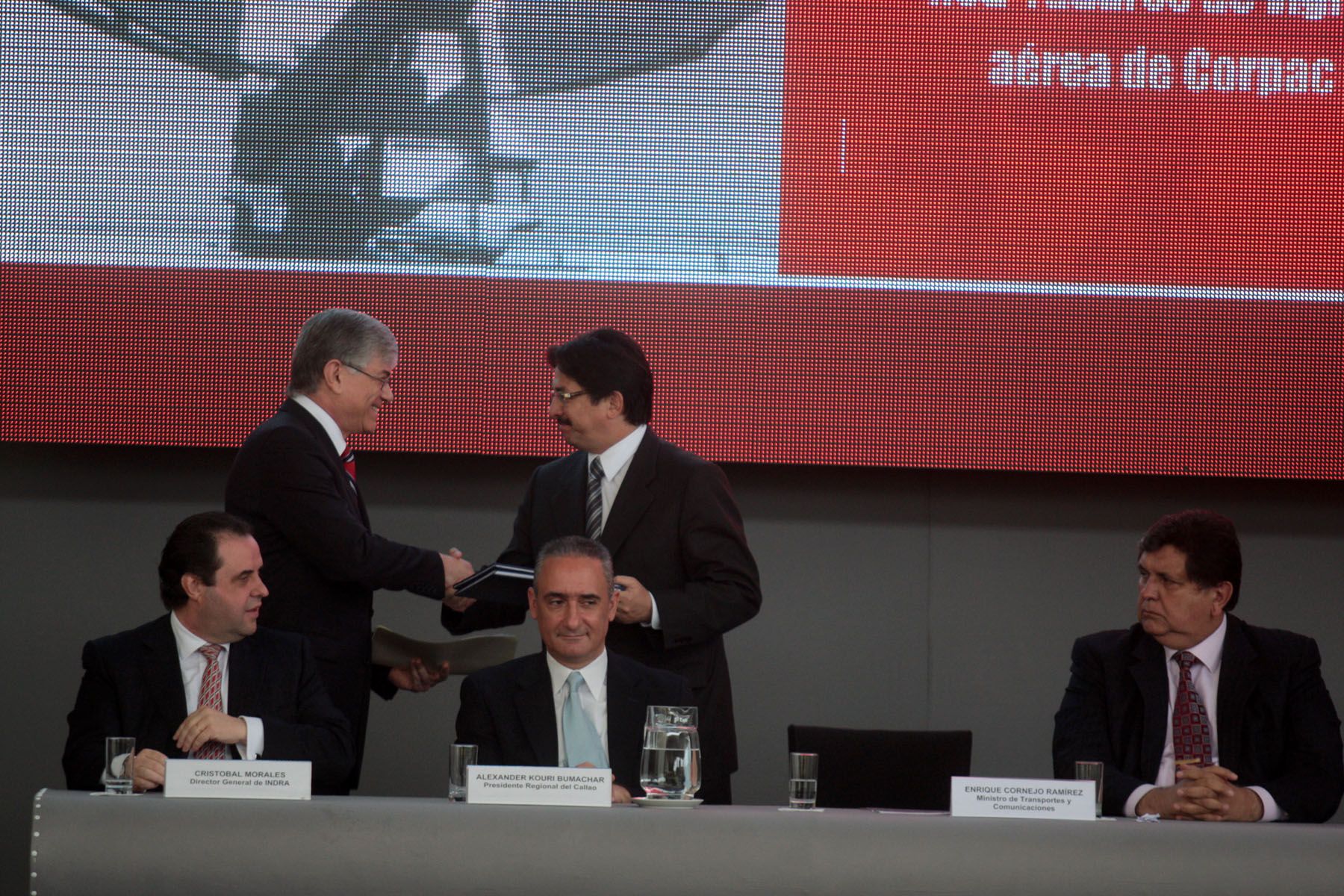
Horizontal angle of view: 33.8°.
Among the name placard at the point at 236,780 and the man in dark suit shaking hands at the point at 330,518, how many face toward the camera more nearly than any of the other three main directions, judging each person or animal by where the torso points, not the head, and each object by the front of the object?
1

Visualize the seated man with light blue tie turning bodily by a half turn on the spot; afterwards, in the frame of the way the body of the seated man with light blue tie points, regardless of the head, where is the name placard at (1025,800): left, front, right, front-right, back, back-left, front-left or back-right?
back-right

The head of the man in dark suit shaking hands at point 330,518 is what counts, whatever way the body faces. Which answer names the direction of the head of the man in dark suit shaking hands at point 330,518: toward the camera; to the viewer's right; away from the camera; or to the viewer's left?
to the viewer's right

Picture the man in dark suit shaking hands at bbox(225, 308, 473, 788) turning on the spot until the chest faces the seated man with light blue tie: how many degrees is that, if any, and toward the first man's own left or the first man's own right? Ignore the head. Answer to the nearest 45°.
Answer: approximately 45° to the first man's own right

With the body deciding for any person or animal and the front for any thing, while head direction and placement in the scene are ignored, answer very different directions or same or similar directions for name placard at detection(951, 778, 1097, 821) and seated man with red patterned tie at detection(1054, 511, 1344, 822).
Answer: same or similar directions

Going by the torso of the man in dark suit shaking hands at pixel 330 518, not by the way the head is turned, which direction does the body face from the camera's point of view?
to the viewer's right

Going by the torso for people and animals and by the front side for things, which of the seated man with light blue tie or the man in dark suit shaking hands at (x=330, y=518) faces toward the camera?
the seated man with light blue tie

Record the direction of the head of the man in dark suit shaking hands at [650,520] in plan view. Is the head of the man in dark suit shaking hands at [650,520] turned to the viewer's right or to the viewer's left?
to the viewer's left

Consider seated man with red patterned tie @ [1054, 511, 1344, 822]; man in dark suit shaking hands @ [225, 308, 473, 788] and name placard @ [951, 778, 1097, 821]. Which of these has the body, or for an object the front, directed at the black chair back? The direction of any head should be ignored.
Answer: the man in dark suit shaking hands

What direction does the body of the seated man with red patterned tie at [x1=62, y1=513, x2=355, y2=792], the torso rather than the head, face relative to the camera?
toward the camera

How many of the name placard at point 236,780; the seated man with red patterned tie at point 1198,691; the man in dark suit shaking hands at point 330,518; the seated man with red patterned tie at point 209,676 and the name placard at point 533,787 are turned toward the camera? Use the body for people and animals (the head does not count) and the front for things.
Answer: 4

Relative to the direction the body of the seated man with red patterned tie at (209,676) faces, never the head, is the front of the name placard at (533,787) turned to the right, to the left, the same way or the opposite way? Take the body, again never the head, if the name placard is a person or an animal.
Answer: the same way

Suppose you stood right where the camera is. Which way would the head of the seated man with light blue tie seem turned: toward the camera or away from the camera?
toward the camera

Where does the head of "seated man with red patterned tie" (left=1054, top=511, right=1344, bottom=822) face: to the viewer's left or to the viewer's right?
to the viewer's left

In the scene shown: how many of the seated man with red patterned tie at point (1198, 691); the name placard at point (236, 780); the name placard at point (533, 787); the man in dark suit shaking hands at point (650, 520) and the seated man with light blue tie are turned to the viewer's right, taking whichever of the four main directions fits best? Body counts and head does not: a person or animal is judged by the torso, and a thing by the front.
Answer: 0

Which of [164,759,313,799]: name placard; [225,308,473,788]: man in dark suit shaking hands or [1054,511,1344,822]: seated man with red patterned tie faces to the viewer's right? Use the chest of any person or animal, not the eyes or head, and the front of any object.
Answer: the man in dark suit shaking hands

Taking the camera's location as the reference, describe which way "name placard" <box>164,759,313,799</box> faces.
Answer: facing the viewer
